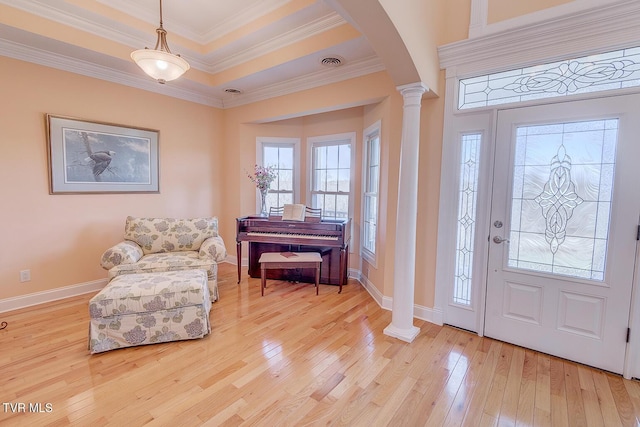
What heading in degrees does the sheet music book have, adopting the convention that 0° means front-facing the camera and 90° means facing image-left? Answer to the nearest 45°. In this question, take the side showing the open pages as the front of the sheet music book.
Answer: approximately 0°

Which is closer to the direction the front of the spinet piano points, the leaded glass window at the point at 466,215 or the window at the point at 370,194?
the leaded glass window

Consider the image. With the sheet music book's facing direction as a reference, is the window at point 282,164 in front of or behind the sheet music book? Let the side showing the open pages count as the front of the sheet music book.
behind

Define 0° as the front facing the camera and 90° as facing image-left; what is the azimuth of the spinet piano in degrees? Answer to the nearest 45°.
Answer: approximately 0°

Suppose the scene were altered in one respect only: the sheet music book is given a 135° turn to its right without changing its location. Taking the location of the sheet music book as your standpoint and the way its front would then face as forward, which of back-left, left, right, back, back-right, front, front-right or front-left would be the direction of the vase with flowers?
front

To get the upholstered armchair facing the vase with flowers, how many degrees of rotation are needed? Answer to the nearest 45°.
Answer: approximately 90° to its left
